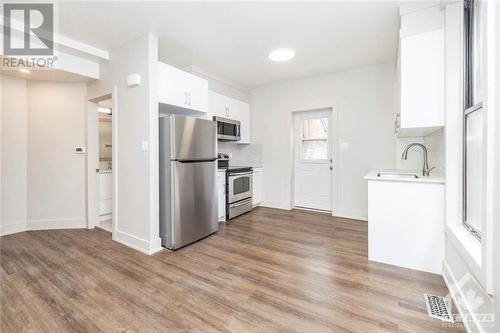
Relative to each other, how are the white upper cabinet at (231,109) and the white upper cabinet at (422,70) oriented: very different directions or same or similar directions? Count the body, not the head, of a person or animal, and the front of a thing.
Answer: very different directions

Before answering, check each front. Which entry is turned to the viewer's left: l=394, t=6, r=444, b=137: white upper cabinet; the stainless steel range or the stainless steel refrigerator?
the white upper cabinet

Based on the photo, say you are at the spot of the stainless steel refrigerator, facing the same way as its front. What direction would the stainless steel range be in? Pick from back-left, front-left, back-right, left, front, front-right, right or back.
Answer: left

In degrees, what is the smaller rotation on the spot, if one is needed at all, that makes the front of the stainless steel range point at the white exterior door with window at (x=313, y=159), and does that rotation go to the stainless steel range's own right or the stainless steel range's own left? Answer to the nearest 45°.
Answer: approximately 45° to the stainless steel range's own left

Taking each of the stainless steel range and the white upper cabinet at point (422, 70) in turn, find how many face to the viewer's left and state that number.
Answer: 1

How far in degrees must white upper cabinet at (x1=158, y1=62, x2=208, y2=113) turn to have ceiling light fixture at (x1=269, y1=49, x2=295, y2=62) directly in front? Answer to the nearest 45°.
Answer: approximately 45° to its left

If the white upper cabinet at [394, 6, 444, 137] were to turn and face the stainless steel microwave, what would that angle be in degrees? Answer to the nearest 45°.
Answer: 0° — it already faces it

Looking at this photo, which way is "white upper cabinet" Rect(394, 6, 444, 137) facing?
to the viewer's left

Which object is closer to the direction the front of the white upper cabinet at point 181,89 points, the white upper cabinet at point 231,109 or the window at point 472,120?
the window
